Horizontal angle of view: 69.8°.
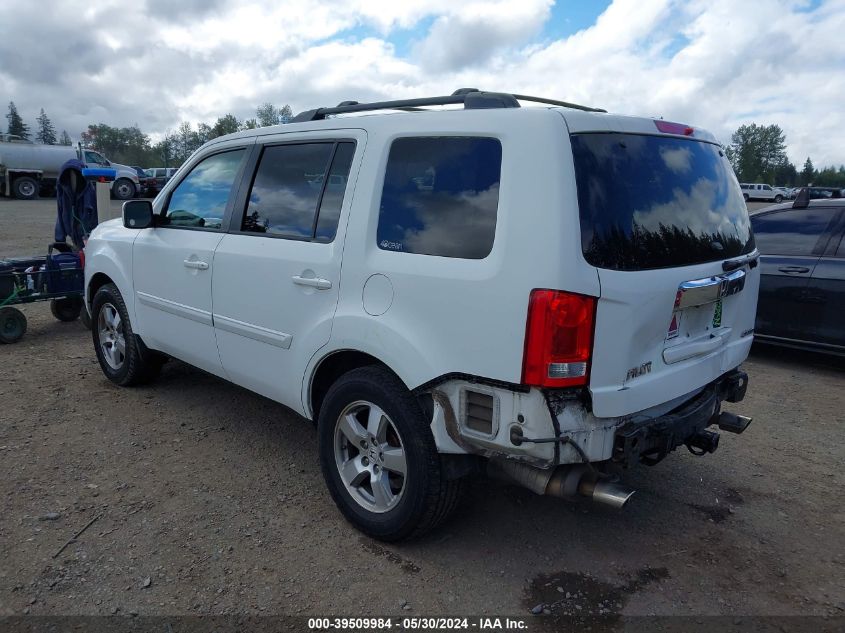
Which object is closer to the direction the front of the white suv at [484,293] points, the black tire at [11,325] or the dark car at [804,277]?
the black tire

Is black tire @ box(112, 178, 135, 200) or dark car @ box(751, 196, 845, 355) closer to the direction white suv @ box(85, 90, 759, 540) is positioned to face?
the black tire

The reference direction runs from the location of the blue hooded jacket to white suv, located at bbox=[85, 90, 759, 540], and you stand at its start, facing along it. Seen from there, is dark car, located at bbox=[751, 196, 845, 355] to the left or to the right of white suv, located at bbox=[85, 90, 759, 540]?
left

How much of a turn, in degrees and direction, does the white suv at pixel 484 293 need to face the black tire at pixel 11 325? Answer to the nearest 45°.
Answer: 0° — it already faces it

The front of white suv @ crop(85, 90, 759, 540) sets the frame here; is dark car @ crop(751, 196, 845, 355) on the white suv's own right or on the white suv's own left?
on the white suv's own right

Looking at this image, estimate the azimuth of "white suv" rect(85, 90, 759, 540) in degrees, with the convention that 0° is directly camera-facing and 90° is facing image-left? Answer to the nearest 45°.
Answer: approximately 135°

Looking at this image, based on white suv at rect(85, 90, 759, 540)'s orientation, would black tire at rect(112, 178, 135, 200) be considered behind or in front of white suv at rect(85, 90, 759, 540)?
in front

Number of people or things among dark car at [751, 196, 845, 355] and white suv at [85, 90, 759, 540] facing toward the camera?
0
